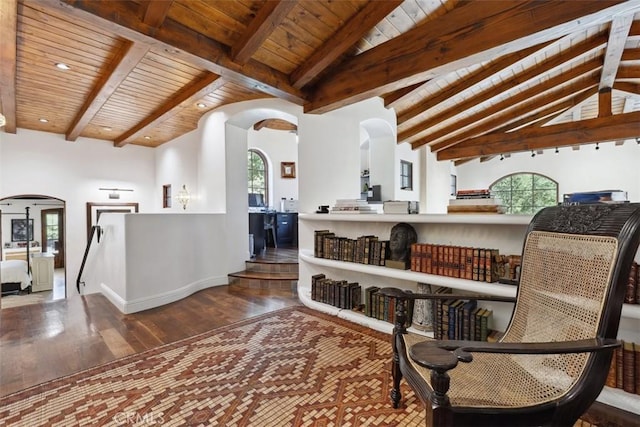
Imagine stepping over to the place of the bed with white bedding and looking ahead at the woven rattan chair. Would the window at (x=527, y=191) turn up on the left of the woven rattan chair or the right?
left

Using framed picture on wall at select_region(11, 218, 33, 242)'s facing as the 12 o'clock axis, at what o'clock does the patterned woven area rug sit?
The patterned woven area rug is roughly at 12 o'clock from the framed picture on wall.

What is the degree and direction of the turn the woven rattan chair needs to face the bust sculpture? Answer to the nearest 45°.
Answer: approximately 90° to its right

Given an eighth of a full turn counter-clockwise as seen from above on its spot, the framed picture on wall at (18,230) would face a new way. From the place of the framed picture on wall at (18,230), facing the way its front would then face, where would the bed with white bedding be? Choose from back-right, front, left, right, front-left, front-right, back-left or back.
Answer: front-right

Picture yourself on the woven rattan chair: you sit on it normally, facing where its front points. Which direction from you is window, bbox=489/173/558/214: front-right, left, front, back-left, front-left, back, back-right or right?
back-right

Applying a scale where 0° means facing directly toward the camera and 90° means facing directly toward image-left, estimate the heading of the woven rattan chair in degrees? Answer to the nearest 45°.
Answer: approximately 45°

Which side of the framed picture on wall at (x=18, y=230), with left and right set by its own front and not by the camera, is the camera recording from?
front

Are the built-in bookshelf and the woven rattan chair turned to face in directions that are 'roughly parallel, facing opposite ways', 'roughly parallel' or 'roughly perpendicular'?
roughly parallel

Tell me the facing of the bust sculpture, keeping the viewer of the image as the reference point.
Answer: facing the viewer and to the left of the viewer

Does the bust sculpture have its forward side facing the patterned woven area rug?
yes

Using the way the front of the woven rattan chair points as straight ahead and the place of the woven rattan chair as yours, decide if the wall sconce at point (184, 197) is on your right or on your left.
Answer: on your right

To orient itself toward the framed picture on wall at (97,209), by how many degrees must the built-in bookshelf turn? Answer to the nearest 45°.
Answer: approximately 45° to its right
